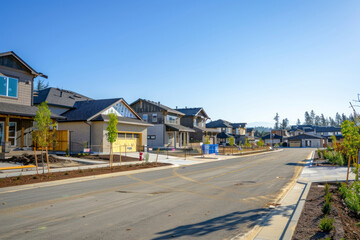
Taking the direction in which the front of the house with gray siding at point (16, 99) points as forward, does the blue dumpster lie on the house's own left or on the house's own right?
on the house's own left

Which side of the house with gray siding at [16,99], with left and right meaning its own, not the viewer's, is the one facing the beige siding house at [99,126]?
left

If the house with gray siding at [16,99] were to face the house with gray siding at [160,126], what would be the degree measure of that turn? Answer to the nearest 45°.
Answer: approximately 90° to its left

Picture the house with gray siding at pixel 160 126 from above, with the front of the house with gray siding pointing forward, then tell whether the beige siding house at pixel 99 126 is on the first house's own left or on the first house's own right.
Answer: on the first house's own right

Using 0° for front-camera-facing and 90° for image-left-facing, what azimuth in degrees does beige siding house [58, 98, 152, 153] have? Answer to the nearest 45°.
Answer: approximately 315°

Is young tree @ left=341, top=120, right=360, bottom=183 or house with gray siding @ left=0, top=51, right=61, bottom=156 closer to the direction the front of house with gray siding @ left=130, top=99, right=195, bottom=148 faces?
the young tree

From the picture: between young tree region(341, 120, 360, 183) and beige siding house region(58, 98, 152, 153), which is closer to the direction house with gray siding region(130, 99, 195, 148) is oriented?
the young tree

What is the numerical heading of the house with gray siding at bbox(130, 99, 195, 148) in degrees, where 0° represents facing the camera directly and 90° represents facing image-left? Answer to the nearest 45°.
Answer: approximately 315°

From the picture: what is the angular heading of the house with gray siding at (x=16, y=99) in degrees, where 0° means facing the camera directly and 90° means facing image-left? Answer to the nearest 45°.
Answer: approximately 315°
